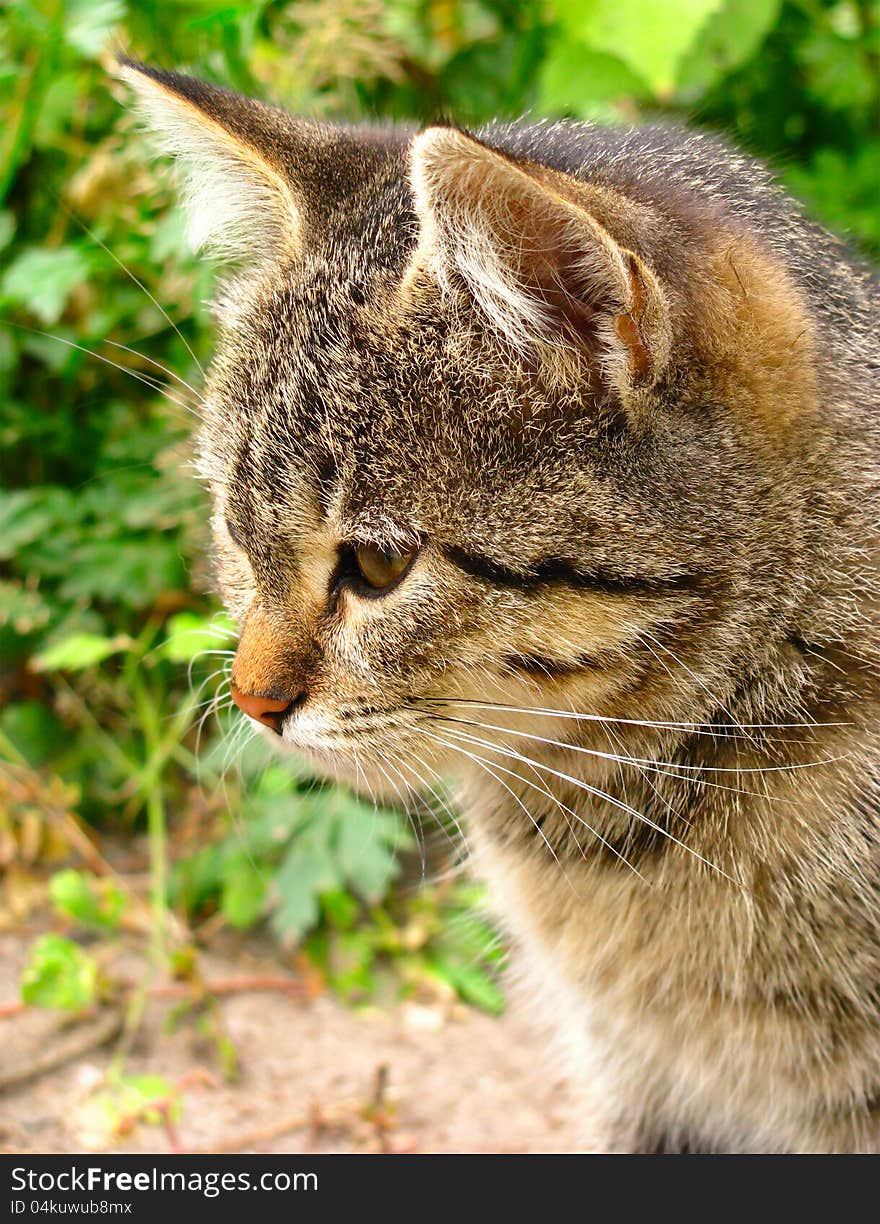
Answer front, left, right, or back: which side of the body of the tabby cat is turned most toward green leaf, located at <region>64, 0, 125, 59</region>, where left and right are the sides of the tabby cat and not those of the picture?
right

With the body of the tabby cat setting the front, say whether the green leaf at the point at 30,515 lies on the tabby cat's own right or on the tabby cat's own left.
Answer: on the tabby cat's own right

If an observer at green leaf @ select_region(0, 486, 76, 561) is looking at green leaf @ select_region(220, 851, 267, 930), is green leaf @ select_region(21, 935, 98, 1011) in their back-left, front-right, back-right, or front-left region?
front-right

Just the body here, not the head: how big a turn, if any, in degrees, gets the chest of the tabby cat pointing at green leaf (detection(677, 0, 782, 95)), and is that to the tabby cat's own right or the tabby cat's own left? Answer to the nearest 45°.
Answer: approximately 135° to the tabby cat's own right

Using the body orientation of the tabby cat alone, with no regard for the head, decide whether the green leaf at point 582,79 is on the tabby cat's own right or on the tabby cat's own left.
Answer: on the tabby cat's own right

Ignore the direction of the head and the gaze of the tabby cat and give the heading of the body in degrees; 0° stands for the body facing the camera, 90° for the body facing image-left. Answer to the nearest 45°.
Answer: approximately 45°

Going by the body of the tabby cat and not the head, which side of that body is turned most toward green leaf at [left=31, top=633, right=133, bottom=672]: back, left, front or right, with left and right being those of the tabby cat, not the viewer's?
right
